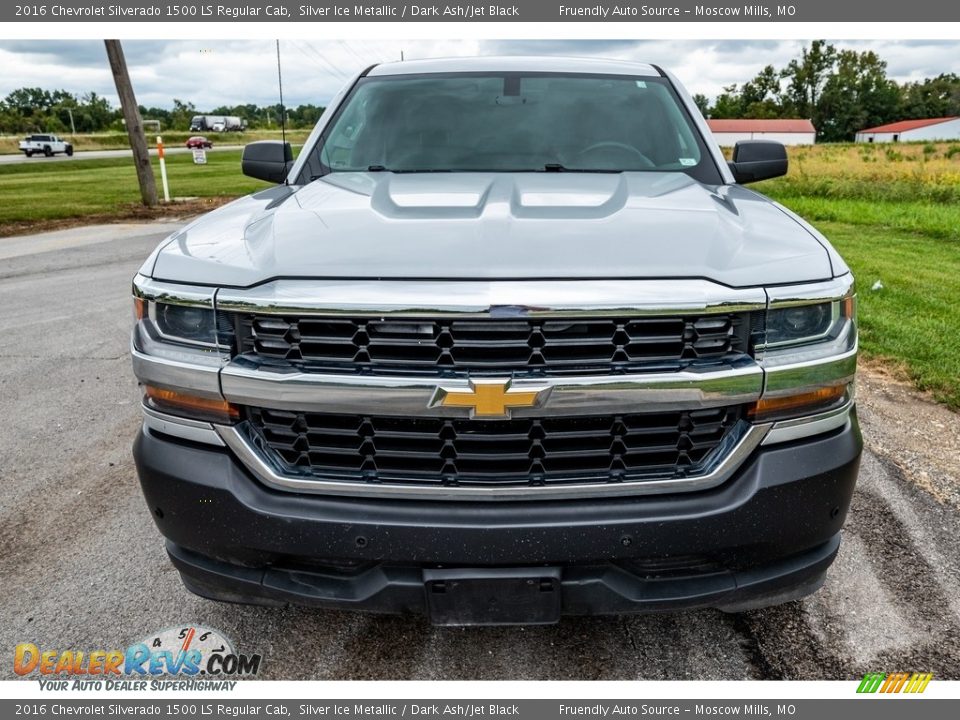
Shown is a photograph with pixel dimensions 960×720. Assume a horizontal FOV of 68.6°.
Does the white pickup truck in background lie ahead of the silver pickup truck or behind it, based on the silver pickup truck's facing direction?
behind

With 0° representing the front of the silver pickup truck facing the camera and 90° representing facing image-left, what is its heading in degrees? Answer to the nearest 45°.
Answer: approximately 0°

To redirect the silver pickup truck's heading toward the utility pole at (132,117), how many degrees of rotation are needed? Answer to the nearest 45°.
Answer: approximately 135° to its right
